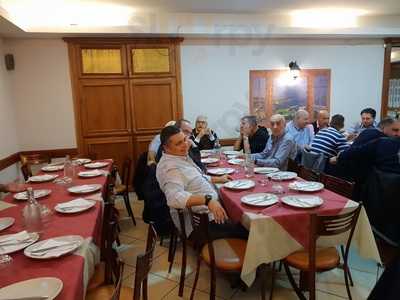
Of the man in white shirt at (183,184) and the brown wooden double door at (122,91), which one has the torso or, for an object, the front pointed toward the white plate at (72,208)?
the brown wooden double door

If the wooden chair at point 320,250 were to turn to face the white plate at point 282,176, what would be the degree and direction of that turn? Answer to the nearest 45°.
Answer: approximately 45° to its right

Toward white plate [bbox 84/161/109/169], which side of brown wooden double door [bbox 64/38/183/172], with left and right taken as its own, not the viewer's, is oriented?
front

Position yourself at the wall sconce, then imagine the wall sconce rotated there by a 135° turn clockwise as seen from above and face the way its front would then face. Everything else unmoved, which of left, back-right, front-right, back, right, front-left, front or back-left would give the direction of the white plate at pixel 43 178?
left

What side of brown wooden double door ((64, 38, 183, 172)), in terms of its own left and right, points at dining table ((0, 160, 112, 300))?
front

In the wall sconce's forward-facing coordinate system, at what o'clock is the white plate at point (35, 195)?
The white plate is roughly at 1 o'clock from the wall sconce.

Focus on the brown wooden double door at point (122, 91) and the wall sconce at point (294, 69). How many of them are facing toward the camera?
2

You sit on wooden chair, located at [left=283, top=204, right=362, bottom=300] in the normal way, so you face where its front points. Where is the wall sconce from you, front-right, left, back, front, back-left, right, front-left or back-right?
front-right

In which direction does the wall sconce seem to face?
toward the camera

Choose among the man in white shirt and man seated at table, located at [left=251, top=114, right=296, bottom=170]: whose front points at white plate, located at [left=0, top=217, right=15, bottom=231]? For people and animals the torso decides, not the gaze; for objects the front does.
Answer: the man seated at table

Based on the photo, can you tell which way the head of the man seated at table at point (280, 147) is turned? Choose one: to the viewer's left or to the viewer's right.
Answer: to the viewer's left

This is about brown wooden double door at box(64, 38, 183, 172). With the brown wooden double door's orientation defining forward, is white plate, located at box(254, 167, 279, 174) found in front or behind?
in front

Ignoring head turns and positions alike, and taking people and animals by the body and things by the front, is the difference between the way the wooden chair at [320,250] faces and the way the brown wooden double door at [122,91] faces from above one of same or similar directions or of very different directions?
very different directions

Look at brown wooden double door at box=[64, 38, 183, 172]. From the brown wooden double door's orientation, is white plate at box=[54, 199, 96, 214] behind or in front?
in front
